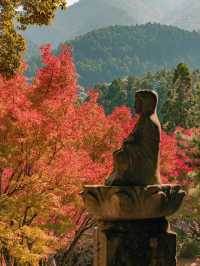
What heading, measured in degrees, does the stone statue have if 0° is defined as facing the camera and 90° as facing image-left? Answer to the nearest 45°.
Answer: approximately 90°
